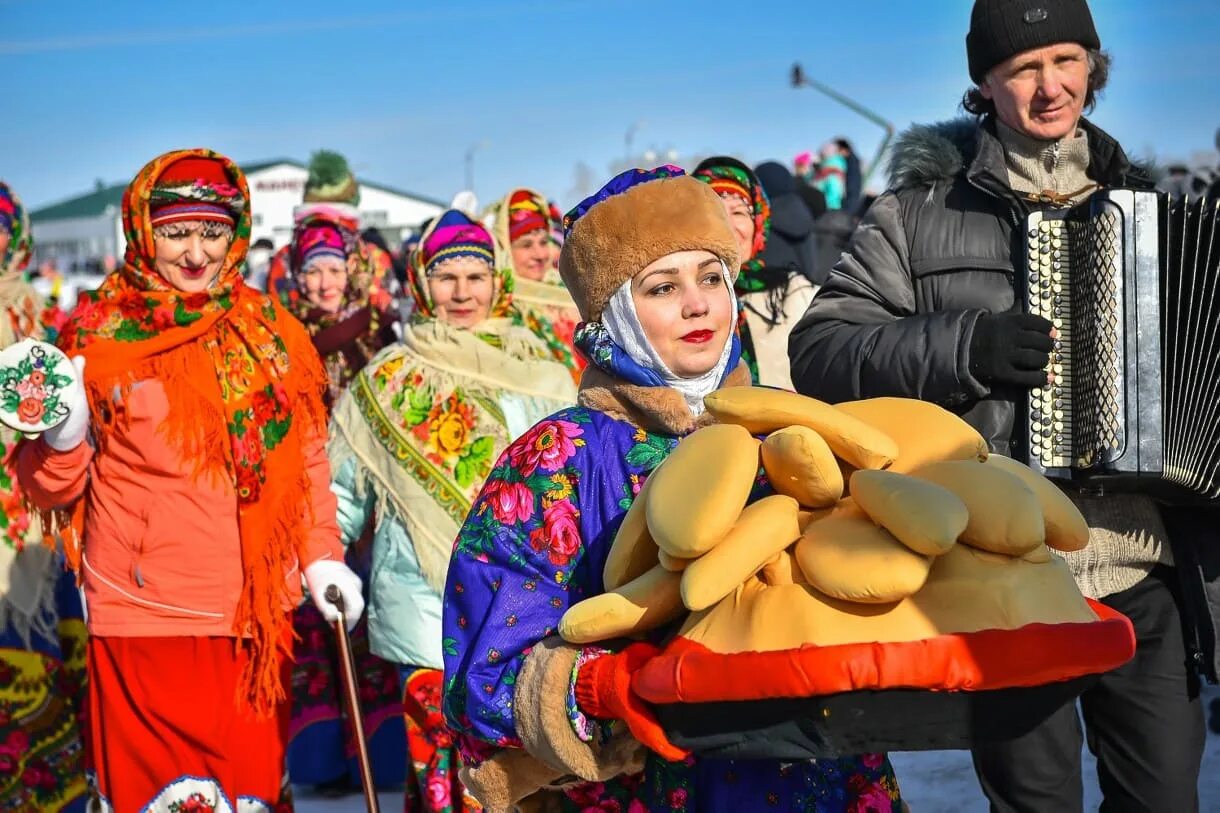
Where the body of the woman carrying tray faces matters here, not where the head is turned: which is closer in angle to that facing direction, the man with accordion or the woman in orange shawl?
the man with accordion

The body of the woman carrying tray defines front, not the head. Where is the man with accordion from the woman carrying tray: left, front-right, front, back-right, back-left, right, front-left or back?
left

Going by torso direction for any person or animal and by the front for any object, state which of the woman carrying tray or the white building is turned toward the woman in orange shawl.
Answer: the white building

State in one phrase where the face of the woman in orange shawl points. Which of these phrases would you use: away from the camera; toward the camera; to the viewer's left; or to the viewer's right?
toward the camera

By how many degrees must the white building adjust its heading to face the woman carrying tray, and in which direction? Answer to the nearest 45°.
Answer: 0° — it already faces them

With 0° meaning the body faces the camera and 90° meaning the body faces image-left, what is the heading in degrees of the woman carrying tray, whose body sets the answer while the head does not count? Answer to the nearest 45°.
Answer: approximately 315°

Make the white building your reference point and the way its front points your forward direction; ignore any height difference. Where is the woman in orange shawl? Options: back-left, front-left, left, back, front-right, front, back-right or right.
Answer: front

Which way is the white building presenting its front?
toward the camera

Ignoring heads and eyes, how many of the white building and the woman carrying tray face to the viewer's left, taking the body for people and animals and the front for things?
0

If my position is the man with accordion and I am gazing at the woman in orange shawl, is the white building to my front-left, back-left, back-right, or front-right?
front-right

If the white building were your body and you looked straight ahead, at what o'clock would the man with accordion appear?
The man with accordion is roughly at 12 o'clock from the white building.

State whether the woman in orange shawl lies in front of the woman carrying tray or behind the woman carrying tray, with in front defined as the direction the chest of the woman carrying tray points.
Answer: behind

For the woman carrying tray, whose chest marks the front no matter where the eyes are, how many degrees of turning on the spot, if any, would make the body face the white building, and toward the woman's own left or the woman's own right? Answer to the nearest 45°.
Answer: approximately 135° to the woman's own left
